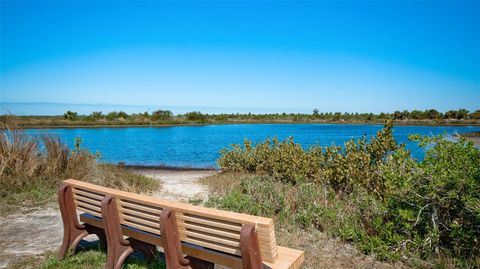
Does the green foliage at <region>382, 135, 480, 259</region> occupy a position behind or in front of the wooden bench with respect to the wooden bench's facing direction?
in front

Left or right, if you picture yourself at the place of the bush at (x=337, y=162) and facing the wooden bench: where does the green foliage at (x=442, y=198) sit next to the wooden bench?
left

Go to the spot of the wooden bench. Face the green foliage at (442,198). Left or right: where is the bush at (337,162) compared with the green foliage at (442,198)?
left

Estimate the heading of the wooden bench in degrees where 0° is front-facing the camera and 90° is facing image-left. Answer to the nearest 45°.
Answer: approximately 225°

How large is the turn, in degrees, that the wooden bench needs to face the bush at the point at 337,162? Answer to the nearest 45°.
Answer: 0° — it already faces it
